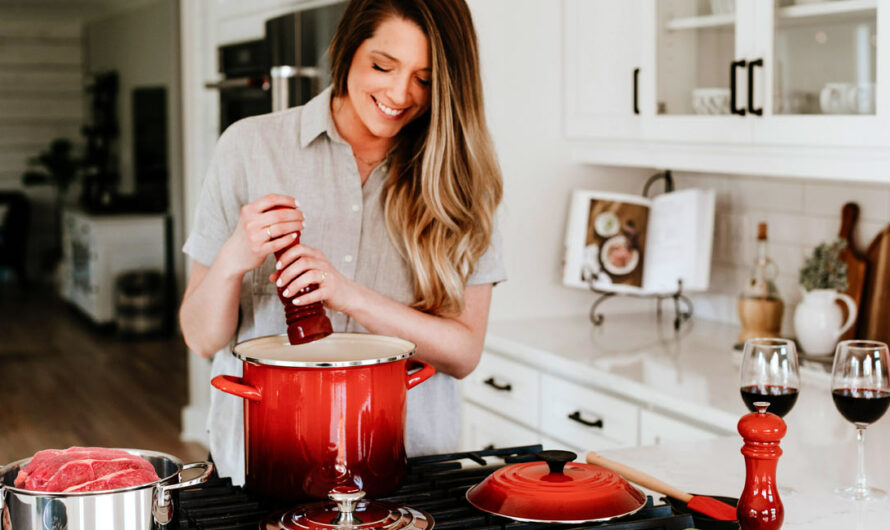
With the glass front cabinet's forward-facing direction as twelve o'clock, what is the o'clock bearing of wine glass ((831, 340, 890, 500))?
The wine glass is roughly at 10 o'clock from the glass front cabinet.

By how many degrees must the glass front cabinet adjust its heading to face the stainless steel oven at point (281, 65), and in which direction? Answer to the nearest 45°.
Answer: approximately 90° to its right

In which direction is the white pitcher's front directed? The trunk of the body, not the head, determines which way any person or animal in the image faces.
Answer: to the viewer's left

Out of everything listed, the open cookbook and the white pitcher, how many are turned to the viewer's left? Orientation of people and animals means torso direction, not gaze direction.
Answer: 1

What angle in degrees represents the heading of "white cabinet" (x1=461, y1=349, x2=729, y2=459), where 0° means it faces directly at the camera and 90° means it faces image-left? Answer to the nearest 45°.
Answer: approximately 45°

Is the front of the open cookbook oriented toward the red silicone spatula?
yes

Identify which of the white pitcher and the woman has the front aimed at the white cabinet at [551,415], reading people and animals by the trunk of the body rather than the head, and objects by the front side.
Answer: the white pitcher
